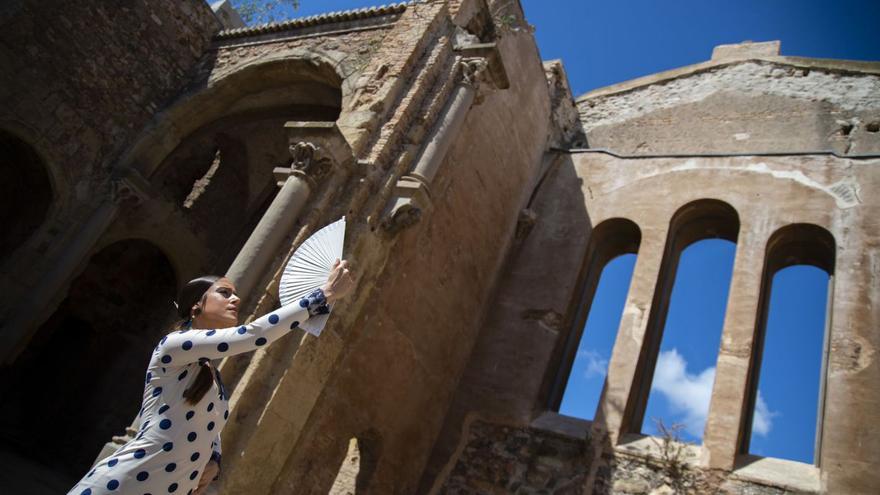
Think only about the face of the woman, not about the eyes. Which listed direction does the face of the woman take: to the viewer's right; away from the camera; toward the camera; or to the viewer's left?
to the viewer's right

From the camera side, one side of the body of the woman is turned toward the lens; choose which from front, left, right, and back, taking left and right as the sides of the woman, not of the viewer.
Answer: right
